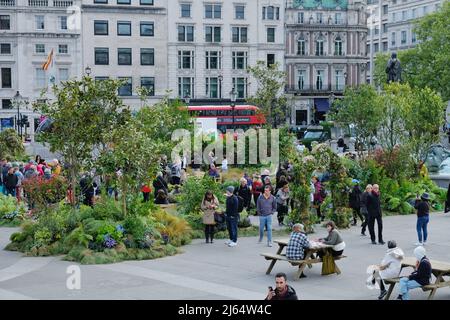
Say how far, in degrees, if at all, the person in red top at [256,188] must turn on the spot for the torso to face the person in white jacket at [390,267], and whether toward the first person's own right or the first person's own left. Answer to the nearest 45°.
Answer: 0° — they already face them

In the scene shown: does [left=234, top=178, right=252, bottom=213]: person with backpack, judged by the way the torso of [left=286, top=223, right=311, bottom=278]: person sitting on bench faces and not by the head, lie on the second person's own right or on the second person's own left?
on the second person's own left

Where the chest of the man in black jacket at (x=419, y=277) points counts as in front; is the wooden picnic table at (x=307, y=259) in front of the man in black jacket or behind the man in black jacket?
in front

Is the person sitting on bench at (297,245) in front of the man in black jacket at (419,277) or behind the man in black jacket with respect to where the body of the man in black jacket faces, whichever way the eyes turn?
in front

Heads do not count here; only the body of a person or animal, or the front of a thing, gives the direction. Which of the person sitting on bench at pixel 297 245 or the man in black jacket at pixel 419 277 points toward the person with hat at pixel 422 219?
the person sitting on bench

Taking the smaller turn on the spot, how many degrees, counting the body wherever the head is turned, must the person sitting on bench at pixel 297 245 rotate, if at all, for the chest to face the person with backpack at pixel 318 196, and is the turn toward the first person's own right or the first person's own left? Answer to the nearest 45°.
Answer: approximately 45° to the first person's own left

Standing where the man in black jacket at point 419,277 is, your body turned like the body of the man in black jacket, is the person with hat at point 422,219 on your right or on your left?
on your right

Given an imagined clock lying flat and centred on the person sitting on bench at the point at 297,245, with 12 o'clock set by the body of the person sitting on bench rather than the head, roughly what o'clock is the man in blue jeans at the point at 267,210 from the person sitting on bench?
The man in blue jeans is roughly at 10 o'clock from the person sitting on bench.

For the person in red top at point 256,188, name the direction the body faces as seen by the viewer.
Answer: toward the camera
